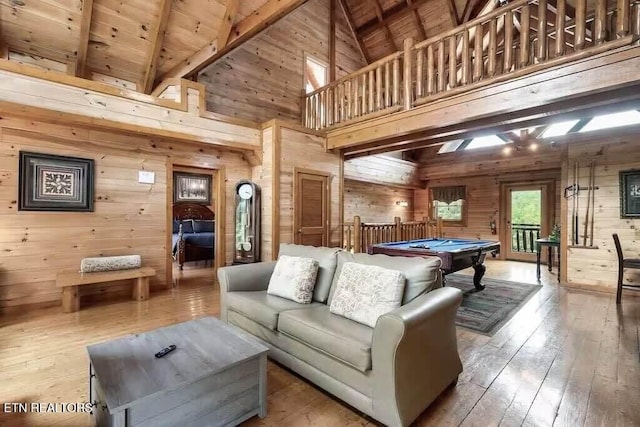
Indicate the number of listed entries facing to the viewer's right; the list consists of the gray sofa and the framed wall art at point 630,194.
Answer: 0

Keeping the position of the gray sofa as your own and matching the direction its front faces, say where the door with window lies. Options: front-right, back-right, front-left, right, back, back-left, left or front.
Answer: back

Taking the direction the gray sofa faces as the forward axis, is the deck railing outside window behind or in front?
behind

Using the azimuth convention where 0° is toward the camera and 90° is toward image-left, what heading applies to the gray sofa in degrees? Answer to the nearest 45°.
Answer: approximately 45°

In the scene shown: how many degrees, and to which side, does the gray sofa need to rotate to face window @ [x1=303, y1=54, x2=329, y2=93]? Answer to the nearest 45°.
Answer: approximately 135° to its right
